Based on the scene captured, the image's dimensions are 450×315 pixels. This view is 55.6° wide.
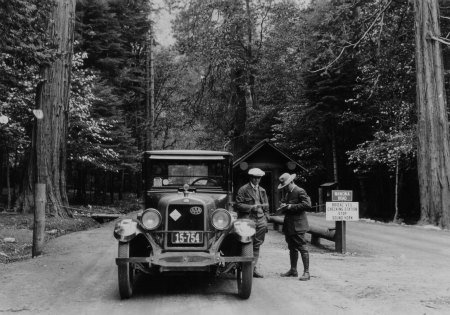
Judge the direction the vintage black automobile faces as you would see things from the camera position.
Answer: facing the viewer

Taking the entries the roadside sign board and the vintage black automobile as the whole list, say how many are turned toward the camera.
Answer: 2

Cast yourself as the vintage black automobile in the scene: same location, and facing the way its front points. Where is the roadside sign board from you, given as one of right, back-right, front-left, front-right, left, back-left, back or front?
back-left

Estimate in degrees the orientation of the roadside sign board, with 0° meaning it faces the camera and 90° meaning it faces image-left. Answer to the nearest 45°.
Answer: approximately 0°

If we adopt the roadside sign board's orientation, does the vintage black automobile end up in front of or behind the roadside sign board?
in front

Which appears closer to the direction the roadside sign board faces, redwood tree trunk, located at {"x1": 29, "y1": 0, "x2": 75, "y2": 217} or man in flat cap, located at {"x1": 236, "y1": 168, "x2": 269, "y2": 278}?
the man in flat cap

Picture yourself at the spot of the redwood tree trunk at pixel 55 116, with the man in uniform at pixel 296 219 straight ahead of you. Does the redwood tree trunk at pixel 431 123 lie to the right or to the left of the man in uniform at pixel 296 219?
left

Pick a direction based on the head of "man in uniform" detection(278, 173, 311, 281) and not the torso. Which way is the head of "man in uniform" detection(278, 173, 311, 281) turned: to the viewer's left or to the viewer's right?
to the viewer's left

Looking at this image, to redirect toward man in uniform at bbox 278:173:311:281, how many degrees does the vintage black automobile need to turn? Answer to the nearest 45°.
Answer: approximately 135° to its left

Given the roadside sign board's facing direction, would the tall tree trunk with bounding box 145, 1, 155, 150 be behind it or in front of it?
behind

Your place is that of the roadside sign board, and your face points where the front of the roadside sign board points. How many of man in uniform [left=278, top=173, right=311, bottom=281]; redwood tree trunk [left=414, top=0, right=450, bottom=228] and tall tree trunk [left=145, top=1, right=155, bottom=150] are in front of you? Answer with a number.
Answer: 1

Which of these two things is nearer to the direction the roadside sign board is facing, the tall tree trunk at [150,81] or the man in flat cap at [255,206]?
the man in flat cap
